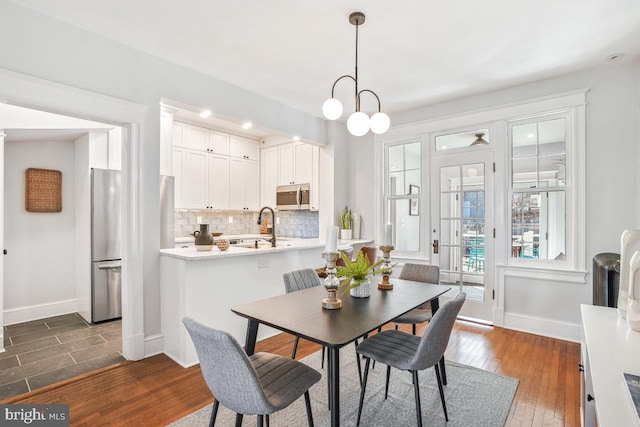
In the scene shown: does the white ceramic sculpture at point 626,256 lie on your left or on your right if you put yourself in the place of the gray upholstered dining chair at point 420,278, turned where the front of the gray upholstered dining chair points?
on your left

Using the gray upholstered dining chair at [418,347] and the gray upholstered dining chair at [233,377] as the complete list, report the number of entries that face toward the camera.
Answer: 0

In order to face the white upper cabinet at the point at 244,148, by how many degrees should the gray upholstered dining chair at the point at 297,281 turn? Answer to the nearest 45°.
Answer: approximately 135° to its left

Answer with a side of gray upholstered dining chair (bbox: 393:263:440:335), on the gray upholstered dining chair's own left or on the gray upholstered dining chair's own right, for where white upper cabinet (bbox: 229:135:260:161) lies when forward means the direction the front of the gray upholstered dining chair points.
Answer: on the gray upholstered dining chair's own right

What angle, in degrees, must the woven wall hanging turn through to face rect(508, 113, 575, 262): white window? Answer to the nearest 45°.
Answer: approximately 45° to its left

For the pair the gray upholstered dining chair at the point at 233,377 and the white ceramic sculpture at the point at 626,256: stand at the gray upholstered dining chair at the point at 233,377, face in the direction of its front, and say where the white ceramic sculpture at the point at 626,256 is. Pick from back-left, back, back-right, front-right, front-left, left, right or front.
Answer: front-right

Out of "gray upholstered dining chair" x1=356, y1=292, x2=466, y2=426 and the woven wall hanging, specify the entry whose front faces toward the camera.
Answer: the woven wall hanging

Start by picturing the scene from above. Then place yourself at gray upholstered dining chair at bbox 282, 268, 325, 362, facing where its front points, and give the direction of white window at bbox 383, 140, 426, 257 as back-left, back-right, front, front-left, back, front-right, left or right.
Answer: left

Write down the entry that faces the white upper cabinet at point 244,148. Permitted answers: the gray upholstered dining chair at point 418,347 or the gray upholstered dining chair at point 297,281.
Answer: the gray upholstered dining chair at point 418,347

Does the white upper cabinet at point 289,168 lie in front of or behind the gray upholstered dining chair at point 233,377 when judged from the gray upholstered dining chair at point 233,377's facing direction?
in front

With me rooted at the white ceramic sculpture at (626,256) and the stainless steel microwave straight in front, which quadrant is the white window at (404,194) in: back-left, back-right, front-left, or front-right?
front-right

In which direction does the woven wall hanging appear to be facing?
toward the camera

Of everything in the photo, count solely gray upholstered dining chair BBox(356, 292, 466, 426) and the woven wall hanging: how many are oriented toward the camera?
1

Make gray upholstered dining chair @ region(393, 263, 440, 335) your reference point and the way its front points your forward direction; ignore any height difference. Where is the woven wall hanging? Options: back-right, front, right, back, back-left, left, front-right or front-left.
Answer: front-right

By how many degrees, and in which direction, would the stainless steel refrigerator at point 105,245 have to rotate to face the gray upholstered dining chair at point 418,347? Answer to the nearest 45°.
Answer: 0° — it already faces it

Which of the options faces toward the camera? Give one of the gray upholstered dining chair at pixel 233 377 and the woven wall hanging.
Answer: the woven wall hanging

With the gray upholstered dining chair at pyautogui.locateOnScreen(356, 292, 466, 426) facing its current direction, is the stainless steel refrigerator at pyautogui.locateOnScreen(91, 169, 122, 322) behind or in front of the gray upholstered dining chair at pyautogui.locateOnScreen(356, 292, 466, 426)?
in front

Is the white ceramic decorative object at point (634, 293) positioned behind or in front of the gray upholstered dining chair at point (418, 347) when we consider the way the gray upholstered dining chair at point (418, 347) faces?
behind

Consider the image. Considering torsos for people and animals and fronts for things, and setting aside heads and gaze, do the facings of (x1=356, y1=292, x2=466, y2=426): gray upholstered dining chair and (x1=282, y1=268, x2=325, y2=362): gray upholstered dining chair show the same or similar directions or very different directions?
very different directions

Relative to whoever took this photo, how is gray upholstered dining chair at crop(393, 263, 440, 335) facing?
facing the viewer and to the left of the viewer

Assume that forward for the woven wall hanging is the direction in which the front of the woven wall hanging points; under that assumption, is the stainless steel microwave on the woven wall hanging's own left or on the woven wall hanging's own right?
on the woven wall hanging's own left
